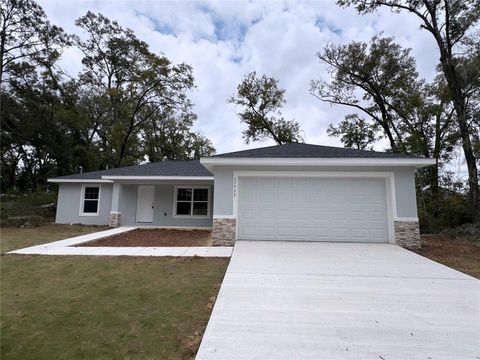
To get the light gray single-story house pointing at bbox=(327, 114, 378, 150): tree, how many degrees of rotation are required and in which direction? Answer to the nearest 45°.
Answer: approximately 135° to its left

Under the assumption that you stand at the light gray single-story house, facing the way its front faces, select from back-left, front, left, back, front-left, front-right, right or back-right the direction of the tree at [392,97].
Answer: back-left

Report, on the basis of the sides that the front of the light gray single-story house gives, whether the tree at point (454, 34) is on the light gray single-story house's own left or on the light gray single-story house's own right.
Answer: on the light gray single-story house's own left

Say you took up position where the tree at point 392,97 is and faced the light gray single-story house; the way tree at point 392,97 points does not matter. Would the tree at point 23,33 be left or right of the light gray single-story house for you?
right

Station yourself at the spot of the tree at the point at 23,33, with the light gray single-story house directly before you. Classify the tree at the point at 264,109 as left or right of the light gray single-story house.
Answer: left

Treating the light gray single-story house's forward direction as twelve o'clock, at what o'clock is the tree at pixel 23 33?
The tree is roughly at 4 o'clock from the light gray single-story house.

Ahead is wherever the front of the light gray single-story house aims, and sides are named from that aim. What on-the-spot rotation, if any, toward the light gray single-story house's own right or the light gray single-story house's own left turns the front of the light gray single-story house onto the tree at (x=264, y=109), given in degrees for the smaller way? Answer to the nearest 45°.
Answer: approximately 180°

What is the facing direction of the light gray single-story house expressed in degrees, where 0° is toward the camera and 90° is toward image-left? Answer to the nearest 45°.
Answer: approximately 0°

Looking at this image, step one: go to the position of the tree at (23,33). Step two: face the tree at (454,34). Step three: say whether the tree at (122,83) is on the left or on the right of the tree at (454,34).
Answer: left

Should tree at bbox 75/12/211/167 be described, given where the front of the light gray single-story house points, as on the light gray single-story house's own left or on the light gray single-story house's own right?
on the light gray single-story house's own right

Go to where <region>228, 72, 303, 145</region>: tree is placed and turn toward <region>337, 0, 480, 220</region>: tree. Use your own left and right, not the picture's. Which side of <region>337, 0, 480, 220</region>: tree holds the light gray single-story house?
right
